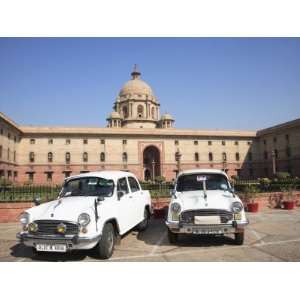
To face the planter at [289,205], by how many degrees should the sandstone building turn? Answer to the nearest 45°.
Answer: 0° — it already faces it

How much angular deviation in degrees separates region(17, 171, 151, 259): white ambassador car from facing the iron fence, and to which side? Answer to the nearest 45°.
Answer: approximately 135° to its right

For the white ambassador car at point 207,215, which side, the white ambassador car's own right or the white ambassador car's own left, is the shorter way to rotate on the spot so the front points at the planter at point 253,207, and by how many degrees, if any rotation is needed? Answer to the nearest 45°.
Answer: approximately 180°

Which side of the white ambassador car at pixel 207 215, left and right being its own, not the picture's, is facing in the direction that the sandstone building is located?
back

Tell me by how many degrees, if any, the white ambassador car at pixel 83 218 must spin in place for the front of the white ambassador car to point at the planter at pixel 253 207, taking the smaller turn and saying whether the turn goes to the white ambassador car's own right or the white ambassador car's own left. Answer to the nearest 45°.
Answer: approximately 180°

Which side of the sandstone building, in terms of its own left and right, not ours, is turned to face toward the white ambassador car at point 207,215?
front

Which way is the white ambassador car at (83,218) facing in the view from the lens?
facing the viewer and to the left of the viewer

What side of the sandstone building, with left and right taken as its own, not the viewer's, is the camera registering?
front

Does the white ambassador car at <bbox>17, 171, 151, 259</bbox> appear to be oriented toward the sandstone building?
no

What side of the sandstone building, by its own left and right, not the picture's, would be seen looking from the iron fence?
front

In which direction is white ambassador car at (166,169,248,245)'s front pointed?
toward the camera

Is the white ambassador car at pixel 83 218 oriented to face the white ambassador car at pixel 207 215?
no

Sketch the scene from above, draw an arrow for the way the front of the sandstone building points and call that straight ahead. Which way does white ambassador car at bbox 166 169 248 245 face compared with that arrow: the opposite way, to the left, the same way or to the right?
the same way

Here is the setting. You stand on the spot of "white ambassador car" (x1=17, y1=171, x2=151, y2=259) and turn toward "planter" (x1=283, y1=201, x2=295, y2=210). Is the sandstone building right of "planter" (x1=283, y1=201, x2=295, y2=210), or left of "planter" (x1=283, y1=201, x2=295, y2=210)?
left
